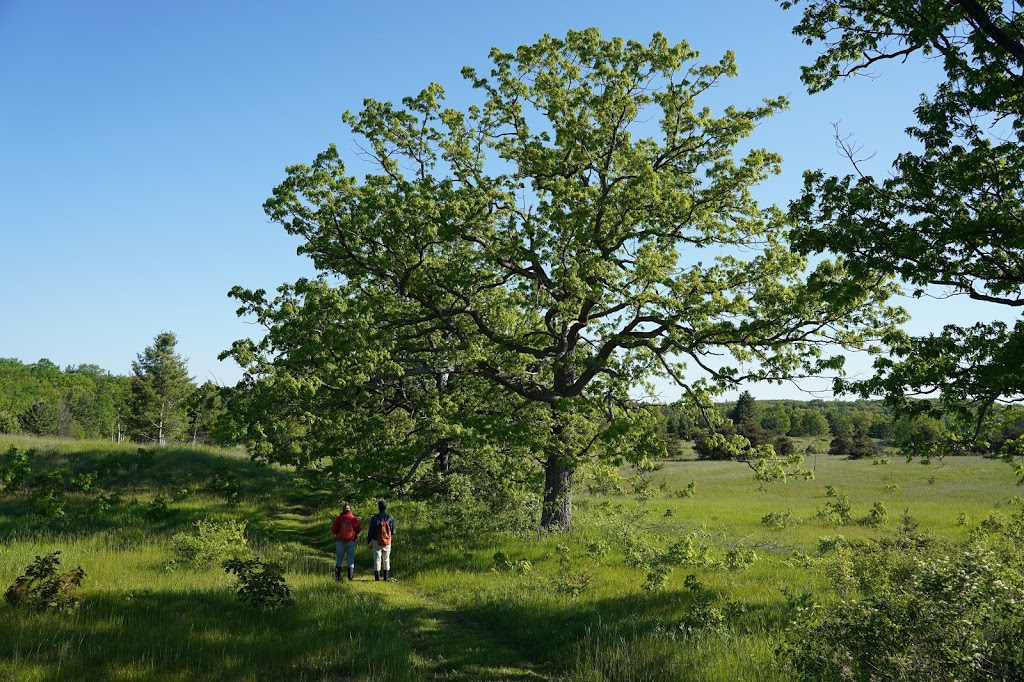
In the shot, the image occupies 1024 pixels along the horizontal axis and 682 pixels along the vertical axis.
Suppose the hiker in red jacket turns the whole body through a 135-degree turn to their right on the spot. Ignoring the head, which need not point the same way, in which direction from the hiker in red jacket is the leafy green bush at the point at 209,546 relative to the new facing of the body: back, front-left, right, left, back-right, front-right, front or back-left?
back-right

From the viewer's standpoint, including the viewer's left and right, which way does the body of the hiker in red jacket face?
facing away from the viewer

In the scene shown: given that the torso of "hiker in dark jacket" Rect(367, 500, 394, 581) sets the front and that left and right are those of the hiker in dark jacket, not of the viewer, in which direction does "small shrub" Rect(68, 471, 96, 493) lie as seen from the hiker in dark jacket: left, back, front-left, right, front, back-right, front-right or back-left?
front-left

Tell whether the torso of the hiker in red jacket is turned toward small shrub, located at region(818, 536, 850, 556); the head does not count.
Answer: no

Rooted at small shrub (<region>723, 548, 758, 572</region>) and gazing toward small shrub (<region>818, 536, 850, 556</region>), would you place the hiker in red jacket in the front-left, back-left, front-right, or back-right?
back-left

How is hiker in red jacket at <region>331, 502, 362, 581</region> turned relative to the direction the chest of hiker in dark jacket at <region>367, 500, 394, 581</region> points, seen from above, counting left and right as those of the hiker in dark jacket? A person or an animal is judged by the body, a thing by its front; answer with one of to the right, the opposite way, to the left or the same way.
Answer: the same way

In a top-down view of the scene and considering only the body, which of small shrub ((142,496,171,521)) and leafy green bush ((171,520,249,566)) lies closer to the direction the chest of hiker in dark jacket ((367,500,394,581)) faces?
the small shrub

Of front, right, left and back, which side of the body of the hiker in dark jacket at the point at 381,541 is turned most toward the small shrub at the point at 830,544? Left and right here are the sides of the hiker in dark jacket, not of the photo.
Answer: right

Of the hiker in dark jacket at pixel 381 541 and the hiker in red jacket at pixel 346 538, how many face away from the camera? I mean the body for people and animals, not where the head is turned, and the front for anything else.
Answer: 2

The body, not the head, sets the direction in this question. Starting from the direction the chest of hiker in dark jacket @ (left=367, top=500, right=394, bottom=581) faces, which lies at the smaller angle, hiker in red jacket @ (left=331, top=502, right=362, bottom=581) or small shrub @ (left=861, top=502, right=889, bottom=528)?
the small shrub

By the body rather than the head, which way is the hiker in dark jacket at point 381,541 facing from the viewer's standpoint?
away from the camera

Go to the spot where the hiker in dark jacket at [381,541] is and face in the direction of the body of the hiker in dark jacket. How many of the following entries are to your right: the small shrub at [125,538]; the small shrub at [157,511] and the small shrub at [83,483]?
0

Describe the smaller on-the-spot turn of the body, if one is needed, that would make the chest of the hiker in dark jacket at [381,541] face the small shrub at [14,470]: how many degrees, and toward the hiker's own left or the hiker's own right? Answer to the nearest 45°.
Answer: approximately 45° to the hiker's own left

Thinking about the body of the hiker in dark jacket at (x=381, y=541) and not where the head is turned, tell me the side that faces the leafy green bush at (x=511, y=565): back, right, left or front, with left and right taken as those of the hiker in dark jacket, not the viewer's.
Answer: right

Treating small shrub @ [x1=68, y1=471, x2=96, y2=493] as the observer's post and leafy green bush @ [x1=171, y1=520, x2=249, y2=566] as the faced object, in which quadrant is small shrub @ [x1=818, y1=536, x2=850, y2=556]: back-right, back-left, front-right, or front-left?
front-left

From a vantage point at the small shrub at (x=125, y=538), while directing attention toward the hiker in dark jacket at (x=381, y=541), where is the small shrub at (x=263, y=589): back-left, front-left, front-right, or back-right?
front-right

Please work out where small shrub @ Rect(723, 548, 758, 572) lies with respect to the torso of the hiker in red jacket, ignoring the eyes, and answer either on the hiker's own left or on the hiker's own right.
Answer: on the hiker's own right
